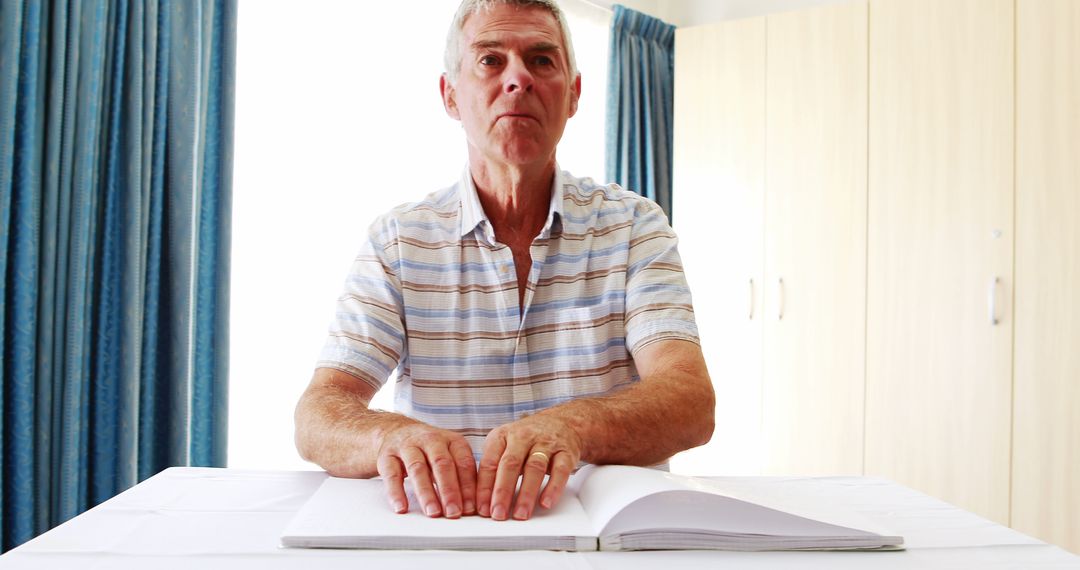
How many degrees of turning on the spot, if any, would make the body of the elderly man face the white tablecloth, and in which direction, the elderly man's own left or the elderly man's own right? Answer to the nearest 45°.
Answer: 0° — they already face it

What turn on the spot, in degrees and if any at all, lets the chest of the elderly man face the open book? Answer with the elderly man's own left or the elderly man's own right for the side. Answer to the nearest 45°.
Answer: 0° — they already face it

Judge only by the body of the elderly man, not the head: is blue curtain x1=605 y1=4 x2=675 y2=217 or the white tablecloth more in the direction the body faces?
the white tablecloth

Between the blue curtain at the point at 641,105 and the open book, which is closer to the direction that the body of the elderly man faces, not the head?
the open book

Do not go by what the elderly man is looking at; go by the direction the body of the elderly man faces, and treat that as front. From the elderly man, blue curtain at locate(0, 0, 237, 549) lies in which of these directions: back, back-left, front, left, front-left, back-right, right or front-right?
back-right

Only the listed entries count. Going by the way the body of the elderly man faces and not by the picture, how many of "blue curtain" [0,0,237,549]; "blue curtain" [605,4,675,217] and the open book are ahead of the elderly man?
1

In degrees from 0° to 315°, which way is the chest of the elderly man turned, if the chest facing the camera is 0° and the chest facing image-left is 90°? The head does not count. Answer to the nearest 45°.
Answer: approximately 0°

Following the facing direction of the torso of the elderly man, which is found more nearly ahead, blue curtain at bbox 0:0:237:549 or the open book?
the open book

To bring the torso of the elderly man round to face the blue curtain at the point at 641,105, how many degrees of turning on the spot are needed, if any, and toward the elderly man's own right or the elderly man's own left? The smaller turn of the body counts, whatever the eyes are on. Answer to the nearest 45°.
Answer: approximately 180°
